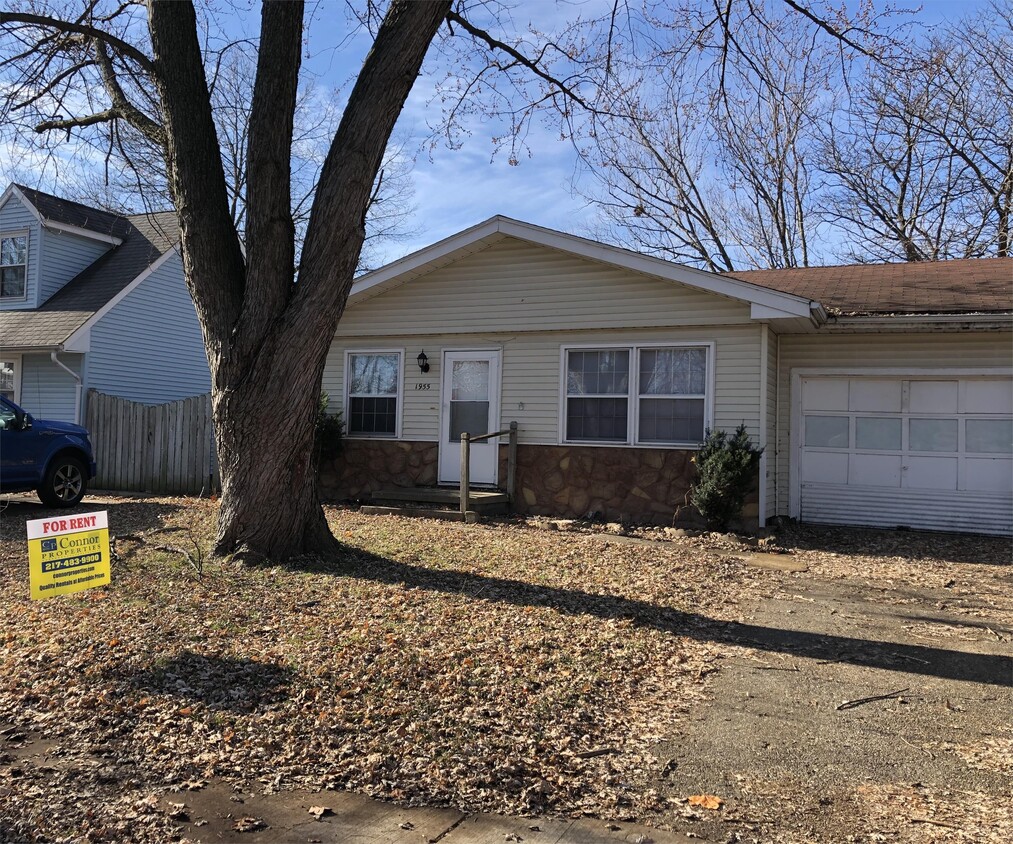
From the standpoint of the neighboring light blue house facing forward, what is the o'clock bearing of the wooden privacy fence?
The wooden privacy fence is roughly at 10 o'clock from the neighboring light blue house.

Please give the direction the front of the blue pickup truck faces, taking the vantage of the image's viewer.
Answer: facing away from the viewer and to the right of the viewer

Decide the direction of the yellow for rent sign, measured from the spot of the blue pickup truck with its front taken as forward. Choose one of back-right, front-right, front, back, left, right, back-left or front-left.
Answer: back-right

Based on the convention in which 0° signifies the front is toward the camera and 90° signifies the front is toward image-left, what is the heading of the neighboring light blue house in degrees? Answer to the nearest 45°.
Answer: approximately 45°

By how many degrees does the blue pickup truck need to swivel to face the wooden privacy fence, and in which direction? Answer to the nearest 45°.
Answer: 0° — it already faces it
